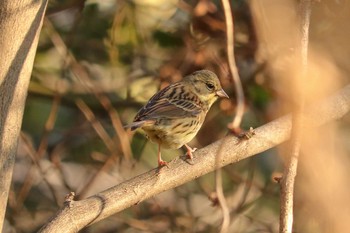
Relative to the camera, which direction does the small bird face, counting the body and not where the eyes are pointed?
to the viewer's right

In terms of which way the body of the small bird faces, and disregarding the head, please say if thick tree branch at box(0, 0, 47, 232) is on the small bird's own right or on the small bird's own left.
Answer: on the small bird's own right

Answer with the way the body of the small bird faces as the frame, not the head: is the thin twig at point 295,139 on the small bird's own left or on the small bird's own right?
on the small bird's own right
